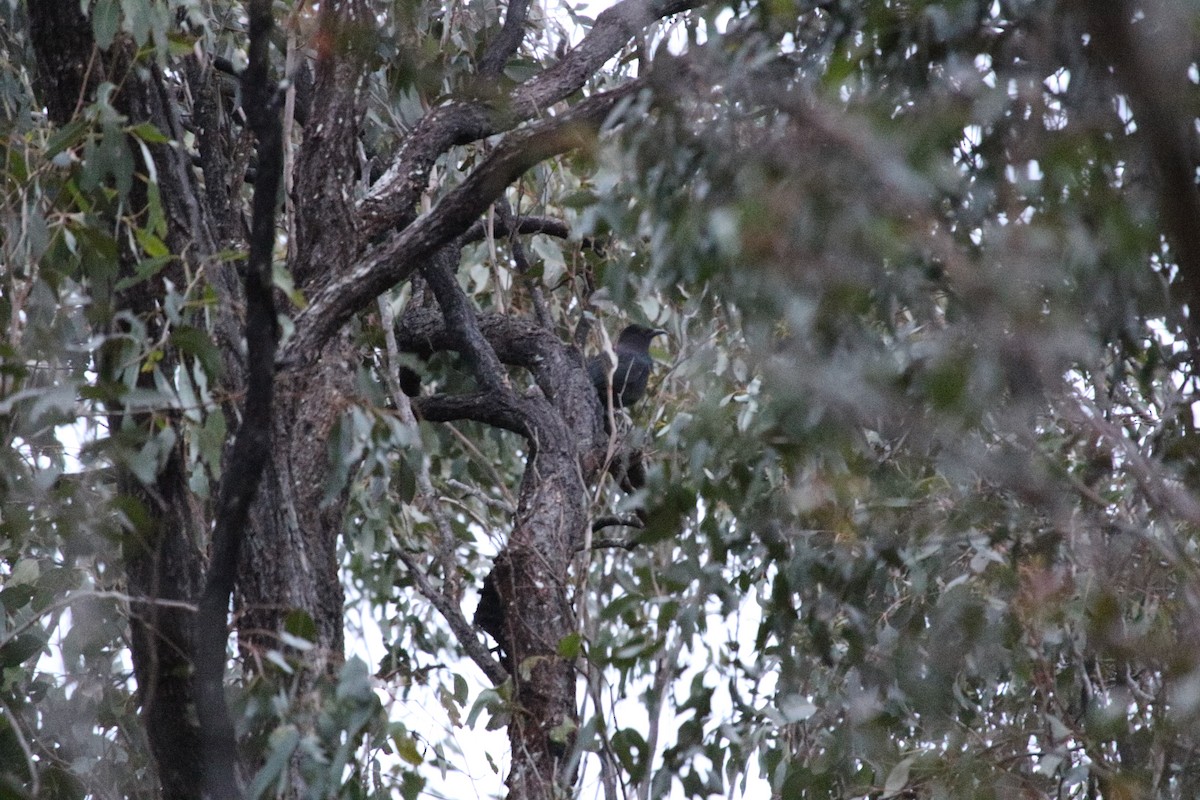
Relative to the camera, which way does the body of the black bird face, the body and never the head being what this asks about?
to the viewer's right
